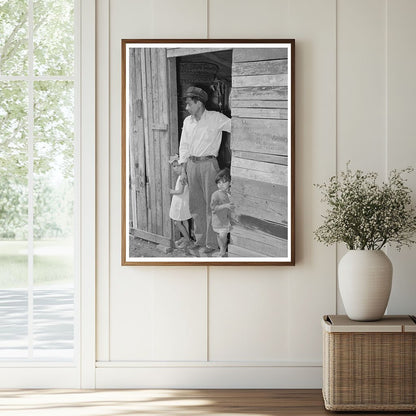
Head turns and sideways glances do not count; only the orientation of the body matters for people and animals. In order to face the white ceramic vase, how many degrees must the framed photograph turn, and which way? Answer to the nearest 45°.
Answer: approximately 45° to its left

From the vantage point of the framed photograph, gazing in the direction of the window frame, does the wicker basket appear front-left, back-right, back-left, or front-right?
back-left

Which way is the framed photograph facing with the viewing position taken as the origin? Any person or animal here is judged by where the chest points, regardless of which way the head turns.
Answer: facing the viewer
